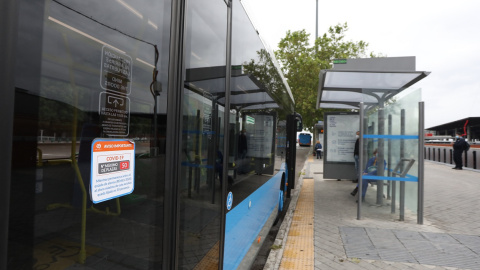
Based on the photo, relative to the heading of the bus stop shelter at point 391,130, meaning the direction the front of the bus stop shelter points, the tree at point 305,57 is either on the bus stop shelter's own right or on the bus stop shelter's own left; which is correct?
on the bus stop shelter's own right

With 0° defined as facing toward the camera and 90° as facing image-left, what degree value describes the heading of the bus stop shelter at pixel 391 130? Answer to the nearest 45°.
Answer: approximately 90°

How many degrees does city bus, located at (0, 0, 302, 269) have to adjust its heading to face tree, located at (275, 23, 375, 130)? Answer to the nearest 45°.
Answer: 0° — it already faces it

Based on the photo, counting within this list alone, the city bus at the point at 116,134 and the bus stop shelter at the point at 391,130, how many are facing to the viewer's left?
1

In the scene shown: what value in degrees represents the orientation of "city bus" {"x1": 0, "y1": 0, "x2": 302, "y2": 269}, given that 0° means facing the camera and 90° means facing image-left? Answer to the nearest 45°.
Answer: approximately 225°

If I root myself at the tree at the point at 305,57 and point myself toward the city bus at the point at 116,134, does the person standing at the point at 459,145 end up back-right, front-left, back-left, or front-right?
front-left

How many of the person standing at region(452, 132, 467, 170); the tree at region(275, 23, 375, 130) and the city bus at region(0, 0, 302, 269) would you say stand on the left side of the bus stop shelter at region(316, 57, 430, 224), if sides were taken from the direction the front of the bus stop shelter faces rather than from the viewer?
1

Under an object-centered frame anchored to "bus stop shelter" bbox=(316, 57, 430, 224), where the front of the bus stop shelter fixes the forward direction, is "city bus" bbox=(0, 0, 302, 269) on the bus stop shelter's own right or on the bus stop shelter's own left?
on the bus stop shelter's own left

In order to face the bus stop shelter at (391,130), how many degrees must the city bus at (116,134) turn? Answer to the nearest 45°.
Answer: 0° — it already faces it

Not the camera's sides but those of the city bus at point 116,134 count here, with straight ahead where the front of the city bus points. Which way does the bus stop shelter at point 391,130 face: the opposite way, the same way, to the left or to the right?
to the left
